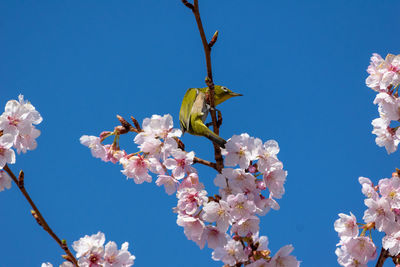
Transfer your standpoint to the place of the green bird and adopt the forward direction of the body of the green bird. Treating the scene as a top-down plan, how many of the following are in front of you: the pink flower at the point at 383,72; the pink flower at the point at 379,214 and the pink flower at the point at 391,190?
3

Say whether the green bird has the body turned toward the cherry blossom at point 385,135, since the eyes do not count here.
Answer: yes

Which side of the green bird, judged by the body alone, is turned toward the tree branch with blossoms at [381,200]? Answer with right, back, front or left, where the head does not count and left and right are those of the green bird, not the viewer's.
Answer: front

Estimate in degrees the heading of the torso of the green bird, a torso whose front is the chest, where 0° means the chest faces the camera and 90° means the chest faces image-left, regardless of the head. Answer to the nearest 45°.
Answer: approximately 270°

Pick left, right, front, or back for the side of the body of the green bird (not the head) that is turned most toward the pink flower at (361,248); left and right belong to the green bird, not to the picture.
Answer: front

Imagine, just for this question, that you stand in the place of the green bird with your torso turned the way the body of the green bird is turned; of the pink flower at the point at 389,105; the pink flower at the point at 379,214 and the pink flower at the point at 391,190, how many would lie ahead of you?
3
